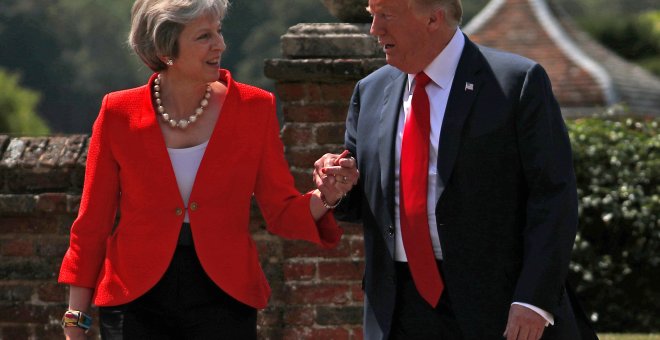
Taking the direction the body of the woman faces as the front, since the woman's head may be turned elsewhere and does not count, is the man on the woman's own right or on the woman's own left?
on the woman's own left

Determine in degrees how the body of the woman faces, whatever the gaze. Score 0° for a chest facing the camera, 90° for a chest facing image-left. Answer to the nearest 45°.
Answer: approximately 0°

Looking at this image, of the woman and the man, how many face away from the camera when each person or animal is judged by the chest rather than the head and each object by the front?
0

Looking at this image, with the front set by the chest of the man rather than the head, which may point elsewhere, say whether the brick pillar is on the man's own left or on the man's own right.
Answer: on the man's own right

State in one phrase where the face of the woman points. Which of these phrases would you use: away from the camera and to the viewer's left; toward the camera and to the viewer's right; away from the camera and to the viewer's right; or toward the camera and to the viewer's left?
toward the camera and to the viewer's right

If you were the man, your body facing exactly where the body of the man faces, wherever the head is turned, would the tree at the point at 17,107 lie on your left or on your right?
on your right

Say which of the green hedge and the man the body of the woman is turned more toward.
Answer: the man

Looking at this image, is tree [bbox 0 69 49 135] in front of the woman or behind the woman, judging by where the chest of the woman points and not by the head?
behind

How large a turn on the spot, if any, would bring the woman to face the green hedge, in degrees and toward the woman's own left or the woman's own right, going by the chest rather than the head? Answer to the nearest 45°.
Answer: approximately 135° to the woman's own left

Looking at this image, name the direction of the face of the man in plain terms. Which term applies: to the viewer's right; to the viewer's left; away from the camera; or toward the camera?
to the viewer's left

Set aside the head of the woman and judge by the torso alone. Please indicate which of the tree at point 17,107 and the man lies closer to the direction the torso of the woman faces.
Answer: the man
